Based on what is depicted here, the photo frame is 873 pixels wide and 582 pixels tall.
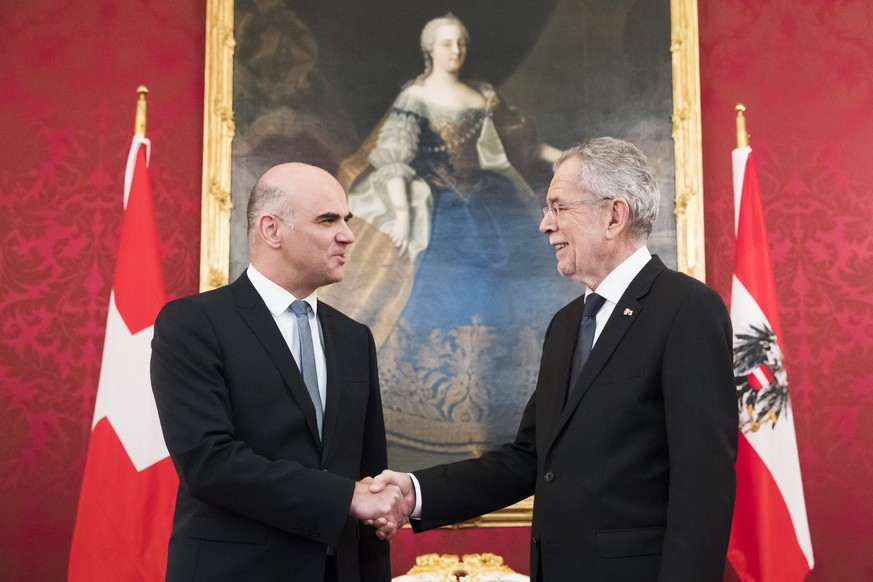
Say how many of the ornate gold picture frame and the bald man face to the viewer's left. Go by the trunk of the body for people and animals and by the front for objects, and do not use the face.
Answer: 0

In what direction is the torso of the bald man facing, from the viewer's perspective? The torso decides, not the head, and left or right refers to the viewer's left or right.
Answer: facing the viewer and to the right of the viewer

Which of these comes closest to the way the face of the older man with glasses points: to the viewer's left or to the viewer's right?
to the viewer's left

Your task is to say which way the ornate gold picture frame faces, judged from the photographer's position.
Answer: facing the viewer

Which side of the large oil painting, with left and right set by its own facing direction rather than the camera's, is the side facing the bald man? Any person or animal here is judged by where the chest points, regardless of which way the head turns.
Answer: front

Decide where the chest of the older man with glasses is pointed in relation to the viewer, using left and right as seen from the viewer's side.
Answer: facing the viewer and to the left of the viewer

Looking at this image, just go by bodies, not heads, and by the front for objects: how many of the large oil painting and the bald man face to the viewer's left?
0

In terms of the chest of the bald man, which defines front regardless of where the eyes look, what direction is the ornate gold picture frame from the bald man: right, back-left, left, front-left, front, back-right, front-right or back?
left

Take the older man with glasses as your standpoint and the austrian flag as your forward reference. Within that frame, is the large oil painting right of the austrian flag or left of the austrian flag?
left

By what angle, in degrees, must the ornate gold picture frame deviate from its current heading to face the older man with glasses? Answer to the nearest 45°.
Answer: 0° — it already faces them

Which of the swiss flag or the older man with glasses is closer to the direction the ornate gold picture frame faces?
the older man with glasses

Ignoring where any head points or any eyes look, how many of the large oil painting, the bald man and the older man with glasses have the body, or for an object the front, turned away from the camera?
0
